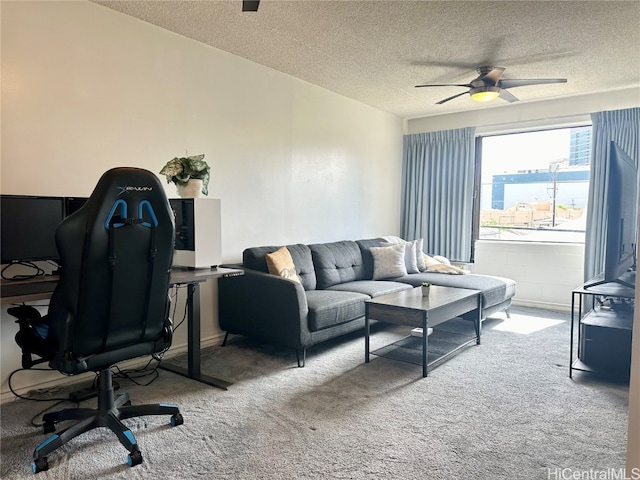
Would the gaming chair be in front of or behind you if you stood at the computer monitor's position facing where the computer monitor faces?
in front

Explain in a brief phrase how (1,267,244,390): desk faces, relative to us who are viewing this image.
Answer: facing the viewer and to the right of the viewer

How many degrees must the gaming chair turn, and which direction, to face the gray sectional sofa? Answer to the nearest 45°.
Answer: approximately 90° to its right

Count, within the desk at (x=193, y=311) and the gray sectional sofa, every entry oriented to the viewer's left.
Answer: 0

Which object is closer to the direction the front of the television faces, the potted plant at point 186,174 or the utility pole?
the potted plant

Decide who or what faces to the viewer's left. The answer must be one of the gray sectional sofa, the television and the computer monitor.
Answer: the television

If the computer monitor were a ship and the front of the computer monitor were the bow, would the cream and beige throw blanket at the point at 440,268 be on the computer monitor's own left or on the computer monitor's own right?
on the computer monitor's own left

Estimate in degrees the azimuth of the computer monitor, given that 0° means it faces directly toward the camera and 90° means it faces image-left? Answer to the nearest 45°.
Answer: approximately 315°

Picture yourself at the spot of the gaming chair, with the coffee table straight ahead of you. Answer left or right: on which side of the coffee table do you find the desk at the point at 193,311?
left

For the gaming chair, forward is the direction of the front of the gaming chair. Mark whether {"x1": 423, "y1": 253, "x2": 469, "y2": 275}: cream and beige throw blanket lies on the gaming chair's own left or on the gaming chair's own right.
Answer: on the gaming chair's own right

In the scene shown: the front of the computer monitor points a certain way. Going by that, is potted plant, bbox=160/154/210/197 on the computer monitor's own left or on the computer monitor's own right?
on the computer monitor's own left

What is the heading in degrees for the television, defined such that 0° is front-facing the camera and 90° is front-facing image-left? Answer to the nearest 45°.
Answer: approximately 90°

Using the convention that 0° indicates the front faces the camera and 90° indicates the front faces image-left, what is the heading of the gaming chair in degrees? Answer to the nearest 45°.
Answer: approximately 135°

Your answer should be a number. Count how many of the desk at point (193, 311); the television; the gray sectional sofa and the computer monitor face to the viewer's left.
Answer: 1

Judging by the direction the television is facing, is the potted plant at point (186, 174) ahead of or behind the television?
ahead
